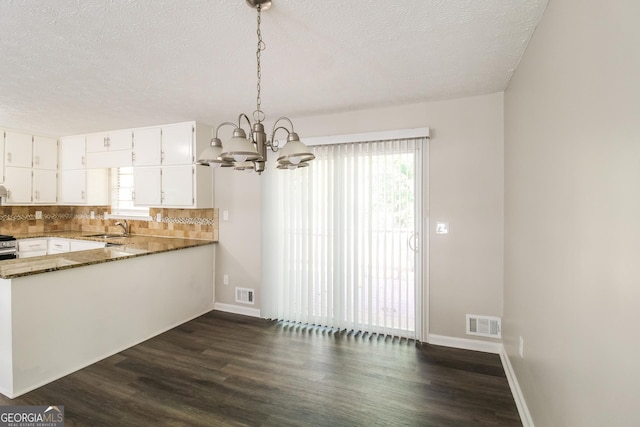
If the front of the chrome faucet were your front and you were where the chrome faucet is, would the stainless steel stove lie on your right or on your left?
on your right

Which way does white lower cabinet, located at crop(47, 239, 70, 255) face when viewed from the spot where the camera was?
facing the viewer and to the left of the viewer

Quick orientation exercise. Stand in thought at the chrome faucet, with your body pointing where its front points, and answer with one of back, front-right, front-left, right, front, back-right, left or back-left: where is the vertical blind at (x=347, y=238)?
left

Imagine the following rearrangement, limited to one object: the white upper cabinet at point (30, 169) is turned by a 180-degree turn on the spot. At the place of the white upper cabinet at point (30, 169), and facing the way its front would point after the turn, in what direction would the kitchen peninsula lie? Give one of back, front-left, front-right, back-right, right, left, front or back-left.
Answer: back-left

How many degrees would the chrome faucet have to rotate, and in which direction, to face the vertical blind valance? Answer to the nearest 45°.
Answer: approximately 90° to its left

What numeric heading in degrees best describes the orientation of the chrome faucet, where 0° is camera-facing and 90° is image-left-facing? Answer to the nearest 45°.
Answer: approximately 45°

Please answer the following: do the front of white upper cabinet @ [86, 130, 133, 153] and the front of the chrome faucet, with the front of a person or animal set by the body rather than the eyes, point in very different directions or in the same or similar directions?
same or similar directions

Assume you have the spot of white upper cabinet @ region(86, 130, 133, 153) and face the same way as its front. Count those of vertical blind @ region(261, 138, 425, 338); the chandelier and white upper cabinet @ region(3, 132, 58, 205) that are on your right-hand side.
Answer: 1

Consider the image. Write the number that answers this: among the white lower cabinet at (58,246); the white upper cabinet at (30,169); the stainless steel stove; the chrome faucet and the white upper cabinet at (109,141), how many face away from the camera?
0

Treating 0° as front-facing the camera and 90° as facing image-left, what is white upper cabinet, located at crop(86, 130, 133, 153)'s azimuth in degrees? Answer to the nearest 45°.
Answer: approximately 45°

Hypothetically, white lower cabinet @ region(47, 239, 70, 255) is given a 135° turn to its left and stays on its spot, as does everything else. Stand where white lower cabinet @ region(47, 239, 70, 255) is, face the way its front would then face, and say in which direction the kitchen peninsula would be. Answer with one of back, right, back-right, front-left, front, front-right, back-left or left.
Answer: right
